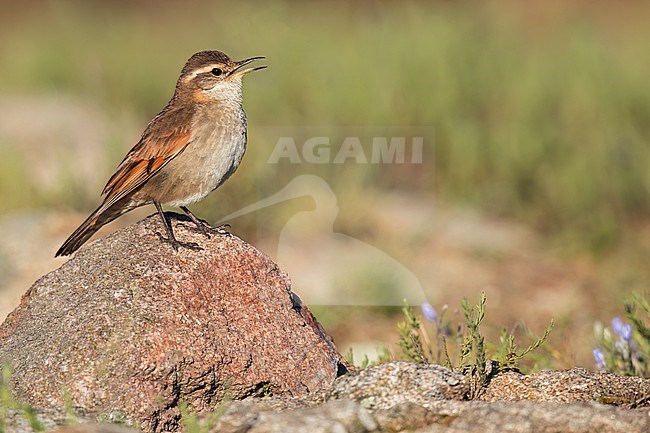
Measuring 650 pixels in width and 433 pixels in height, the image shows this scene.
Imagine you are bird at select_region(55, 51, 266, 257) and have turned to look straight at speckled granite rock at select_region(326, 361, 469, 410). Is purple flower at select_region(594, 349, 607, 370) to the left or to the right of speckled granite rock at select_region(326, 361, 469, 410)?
left

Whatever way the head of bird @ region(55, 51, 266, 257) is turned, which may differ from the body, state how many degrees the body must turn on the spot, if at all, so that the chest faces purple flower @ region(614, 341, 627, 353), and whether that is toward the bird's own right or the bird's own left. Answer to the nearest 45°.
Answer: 0° — it already faces it

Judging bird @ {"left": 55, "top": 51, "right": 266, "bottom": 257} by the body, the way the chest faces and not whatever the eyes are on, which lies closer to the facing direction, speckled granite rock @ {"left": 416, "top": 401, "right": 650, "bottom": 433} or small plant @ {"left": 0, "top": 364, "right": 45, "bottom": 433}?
the speckled granite rock

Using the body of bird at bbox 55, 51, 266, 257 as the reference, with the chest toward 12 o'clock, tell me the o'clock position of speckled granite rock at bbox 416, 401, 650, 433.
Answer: The speckled granite rock is roughly at 2 o'clock from the bird.

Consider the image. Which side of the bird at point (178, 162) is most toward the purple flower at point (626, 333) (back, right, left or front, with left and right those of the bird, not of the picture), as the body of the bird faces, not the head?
front

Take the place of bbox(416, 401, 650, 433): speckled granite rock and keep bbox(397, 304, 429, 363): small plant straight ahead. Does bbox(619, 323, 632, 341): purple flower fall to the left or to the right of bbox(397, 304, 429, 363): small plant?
right

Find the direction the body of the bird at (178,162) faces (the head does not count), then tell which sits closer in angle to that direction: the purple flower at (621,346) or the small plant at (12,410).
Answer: the purple flower

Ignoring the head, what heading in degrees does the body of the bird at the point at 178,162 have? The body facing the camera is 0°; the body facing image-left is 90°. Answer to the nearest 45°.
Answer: approximately 270°
